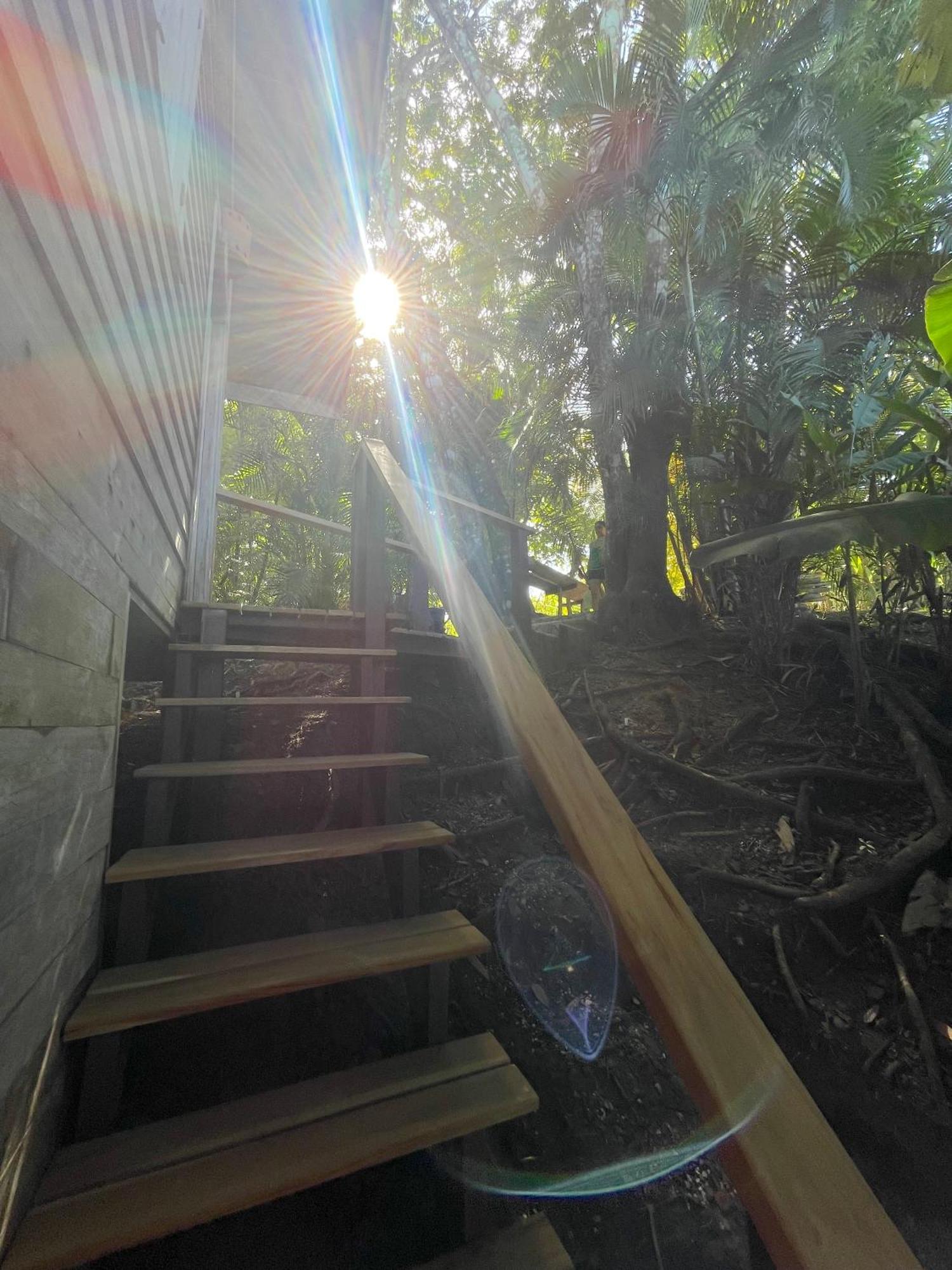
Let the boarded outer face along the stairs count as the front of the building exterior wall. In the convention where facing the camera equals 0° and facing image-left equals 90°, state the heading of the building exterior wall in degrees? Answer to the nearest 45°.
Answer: approximately 270°

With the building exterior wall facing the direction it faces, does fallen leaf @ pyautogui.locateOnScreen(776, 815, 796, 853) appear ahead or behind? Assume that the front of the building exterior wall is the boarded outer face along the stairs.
ahead

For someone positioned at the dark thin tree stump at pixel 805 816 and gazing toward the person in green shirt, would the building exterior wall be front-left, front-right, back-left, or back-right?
back-left

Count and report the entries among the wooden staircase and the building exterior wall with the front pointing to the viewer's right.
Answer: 1

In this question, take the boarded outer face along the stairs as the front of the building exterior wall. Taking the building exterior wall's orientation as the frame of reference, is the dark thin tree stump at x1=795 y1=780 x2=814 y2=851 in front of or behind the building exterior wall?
in front

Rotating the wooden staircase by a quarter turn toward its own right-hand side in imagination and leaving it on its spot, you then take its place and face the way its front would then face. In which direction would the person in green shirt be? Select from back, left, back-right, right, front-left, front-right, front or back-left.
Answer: back-right

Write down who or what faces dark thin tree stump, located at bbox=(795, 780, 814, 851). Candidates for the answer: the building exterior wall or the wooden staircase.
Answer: the building exterior wall

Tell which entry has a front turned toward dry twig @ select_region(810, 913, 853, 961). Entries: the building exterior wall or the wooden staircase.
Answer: the building exterior wall

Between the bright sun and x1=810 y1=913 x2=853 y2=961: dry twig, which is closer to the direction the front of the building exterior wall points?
the dry twig

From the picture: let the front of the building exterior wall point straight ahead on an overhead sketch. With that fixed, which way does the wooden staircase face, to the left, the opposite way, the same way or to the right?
to the right

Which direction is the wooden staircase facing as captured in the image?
toward the camera

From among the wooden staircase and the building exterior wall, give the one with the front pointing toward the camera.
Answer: the wooden staircase

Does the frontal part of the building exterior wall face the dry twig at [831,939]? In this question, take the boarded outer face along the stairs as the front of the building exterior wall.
yes
